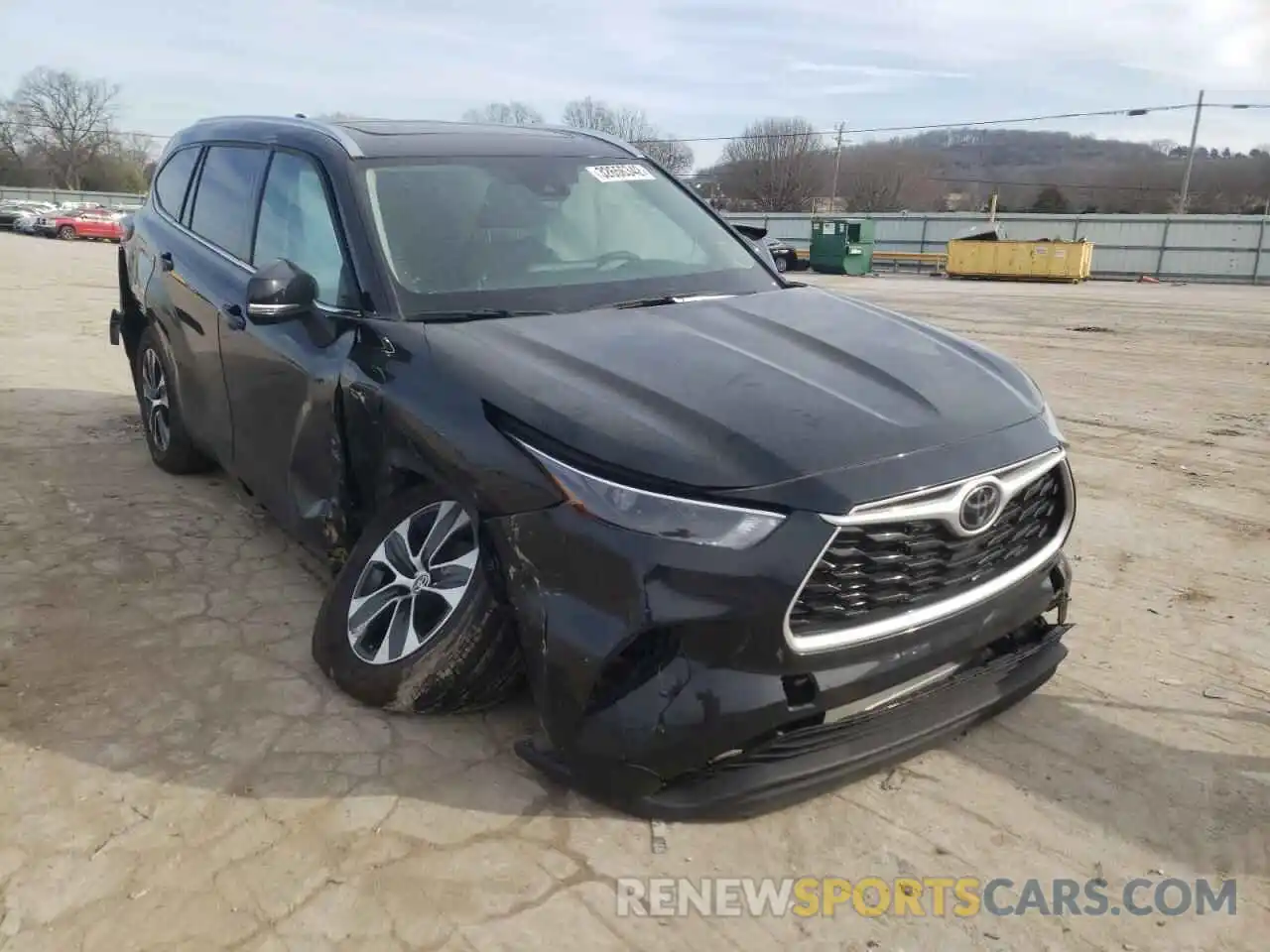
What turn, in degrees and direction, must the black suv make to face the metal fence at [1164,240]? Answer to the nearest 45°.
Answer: approximately 90° to its left

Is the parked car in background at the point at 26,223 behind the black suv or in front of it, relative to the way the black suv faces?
behind

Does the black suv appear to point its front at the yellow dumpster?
no

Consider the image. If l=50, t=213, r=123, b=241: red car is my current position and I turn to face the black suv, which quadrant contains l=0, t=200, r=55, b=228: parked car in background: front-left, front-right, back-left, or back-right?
back-right

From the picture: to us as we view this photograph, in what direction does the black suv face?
facing the viewer and to the right of the viewer

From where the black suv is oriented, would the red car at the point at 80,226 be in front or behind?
behind

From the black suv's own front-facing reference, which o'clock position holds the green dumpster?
The green dumpster is roughly at 8 o'clock from the black suv.

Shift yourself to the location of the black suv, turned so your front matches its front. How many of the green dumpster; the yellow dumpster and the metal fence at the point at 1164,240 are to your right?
0

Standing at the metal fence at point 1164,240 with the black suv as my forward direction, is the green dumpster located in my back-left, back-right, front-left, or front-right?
front-right
